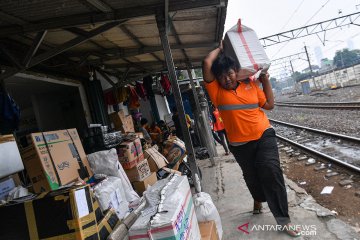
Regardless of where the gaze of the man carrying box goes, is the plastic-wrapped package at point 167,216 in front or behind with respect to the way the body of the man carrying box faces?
in front

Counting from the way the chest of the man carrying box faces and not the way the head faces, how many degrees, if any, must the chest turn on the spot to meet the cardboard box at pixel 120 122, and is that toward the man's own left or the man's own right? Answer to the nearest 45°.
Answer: approximately 135° to the man's own right

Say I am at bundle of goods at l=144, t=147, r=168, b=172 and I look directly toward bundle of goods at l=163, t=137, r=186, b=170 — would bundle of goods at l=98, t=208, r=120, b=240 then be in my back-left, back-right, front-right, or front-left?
back-right

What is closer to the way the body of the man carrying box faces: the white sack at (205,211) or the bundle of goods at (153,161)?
the white sack

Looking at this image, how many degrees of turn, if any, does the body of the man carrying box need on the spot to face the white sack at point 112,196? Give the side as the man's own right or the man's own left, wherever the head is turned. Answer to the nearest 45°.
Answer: approximately 90° to the man's own right

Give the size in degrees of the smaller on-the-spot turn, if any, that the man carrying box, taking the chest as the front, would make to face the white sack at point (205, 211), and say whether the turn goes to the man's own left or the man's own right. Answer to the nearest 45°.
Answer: approximately 45° to the man's own right

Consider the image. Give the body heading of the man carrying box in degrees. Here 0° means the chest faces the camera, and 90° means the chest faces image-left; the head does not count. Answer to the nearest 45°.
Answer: approximately 0°

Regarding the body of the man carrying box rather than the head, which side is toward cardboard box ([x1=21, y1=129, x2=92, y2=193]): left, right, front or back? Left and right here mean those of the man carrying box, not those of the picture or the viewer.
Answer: right

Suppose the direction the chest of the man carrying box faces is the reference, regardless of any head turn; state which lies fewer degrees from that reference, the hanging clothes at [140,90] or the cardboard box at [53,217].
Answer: the cardboard box
